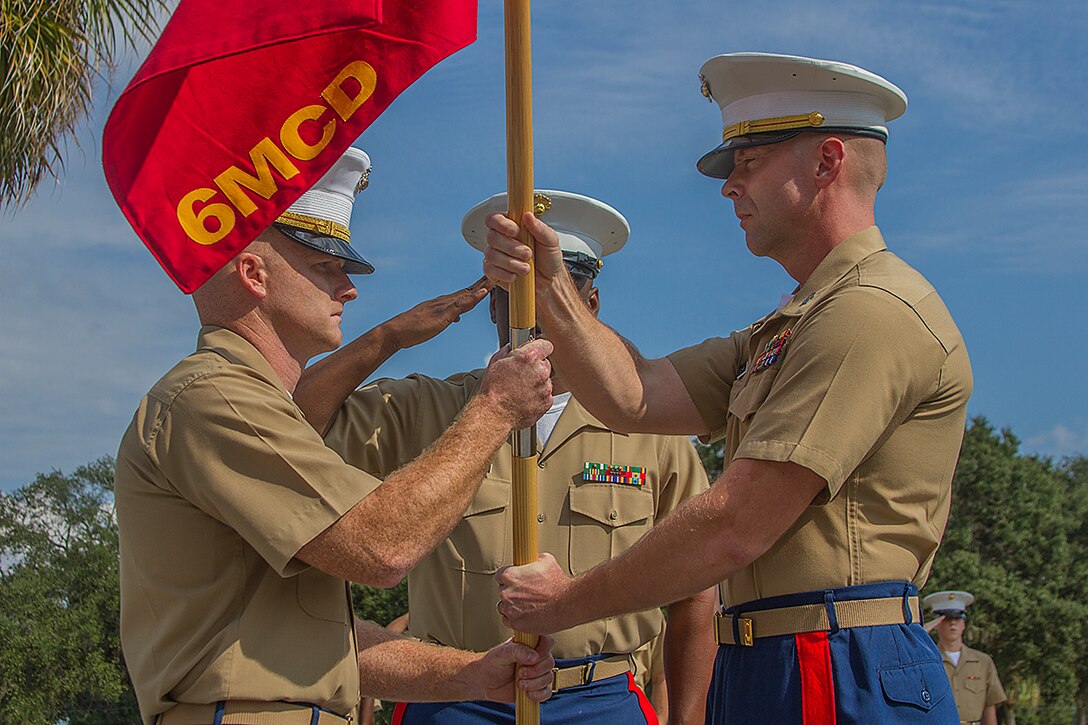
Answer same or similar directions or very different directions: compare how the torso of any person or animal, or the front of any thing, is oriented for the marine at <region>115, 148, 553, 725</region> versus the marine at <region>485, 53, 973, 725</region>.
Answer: very different directions

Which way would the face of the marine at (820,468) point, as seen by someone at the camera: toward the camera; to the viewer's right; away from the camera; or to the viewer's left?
to the viewer's left

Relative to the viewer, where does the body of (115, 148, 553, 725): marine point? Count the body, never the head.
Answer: to the viewer's right

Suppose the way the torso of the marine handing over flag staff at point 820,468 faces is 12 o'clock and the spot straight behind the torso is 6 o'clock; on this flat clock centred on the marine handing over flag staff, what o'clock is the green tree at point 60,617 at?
The green tree is roughly at 2 o'clock from the marine handing over flag staff.

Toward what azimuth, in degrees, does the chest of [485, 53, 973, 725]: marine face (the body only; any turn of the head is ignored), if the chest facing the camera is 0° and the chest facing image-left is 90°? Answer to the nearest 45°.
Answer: approximately 90°

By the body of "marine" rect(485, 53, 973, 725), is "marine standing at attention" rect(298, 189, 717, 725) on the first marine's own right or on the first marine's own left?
on the first marine's own right

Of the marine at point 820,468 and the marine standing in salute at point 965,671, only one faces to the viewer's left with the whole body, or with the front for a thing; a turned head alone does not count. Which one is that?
the marine at point 820,468

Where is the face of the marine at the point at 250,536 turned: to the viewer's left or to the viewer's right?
to the viewer's right

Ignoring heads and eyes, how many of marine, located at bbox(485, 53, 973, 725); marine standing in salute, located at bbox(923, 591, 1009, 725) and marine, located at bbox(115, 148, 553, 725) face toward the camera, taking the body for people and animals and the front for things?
1

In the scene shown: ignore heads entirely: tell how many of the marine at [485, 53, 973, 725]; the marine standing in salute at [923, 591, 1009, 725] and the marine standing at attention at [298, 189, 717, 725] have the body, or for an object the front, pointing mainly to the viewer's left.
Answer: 1

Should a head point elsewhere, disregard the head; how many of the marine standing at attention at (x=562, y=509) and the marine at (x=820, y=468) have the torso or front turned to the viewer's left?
1

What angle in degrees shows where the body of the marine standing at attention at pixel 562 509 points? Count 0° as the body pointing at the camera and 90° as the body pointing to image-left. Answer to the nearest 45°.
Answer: approximately 0°
